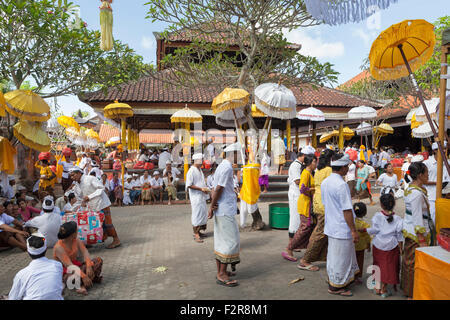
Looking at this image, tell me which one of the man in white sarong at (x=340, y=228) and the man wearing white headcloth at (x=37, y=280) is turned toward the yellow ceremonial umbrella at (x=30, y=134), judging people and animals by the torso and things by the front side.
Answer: the man wearing white headcloth

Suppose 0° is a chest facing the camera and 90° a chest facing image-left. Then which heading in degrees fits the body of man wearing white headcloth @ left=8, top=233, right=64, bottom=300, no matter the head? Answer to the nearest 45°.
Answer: approximately 180°

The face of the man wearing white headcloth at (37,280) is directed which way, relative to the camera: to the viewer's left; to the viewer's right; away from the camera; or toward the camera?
away from the camera

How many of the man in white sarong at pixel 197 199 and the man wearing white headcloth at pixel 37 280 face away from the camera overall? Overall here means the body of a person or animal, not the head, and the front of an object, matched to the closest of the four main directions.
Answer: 1

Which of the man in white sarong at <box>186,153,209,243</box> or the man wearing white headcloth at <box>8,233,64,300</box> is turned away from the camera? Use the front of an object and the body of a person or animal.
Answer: the man wearing white headcloth

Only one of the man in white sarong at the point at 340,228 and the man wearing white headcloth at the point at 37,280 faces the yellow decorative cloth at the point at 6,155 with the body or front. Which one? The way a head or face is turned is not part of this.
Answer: the man wearing white headcloth

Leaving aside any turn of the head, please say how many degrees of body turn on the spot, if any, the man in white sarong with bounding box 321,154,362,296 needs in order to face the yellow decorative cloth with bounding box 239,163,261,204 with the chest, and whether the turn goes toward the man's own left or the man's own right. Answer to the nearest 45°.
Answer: approximately 90° to the man's own left

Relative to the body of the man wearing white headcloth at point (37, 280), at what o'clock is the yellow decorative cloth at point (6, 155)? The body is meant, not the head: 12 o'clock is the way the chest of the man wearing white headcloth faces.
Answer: The yellow decorative cloth is roughly at 12 o'clock from the man wearing white headcloth.

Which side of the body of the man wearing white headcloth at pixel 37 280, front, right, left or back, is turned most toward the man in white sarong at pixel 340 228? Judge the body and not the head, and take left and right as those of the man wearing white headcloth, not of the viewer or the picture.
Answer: right
